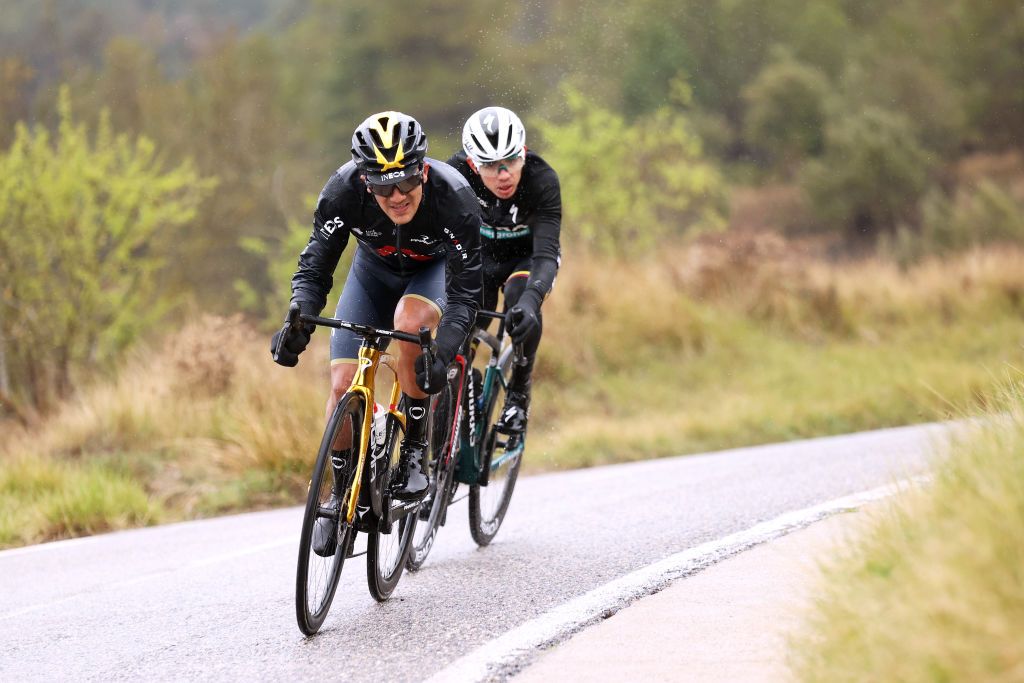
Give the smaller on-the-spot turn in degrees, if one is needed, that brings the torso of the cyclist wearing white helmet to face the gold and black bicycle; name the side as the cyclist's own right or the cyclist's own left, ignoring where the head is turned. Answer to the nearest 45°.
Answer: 0° — they already face it

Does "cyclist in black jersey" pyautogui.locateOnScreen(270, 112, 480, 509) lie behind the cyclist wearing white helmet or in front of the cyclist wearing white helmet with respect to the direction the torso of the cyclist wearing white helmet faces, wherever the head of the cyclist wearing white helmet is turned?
in front

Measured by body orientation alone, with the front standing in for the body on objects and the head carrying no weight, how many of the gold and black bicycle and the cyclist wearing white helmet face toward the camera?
2

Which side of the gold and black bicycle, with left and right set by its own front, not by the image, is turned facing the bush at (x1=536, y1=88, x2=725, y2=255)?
back

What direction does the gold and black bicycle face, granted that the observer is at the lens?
facing the viewer

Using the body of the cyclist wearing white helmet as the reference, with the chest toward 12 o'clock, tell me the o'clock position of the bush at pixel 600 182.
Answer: The bush is roughly at 6 o'clock from the cyclist wearing white helmet.
